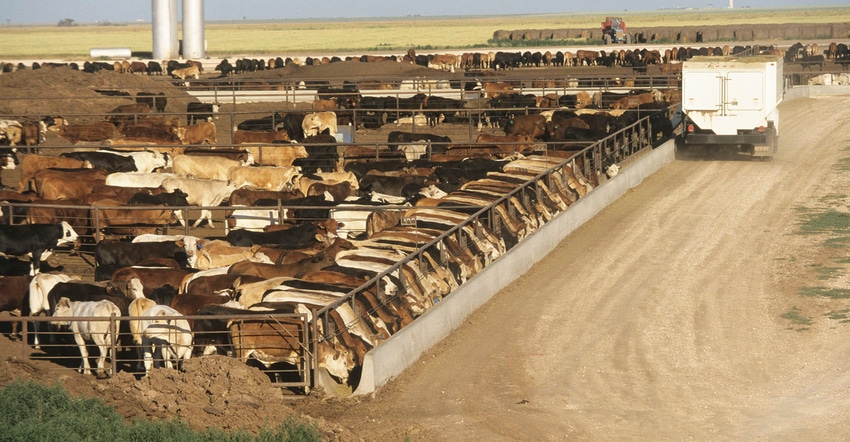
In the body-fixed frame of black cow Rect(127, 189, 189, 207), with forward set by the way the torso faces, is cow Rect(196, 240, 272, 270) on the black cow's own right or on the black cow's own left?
on the black cow's own right

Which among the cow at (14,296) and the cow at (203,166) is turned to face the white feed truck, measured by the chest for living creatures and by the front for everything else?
the cow at (203,166)

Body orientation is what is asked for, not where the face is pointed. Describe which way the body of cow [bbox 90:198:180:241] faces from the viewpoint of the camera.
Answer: to the viewer's right

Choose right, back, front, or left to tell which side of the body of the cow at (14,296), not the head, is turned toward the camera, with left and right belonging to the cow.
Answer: left

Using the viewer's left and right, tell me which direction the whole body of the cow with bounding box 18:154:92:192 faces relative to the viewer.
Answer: facing to the right of the viewer

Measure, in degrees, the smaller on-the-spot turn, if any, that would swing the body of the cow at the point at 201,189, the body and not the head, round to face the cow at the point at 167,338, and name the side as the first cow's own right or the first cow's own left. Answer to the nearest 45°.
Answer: approximately 90° to the first cow's own right

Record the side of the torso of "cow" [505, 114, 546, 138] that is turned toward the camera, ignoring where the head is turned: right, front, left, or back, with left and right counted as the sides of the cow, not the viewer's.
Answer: right

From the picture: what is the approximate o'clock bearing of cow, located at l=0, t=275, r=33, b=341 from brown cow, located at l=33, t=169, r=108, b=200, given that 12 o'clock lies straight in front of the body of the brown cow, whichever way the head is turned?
The cow is roughly at 3 o'clock from the brown cow.

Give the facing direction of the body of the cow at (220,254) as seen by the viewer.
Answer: to the viewer's left

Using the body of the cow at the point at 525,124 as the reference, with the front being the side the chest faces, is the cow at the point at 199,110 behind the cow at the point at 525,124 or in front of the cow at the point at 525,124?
behind

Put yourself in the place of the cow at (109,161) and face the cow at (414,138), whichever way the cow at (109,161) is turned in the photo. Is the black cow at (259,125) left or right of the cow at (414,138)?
left
